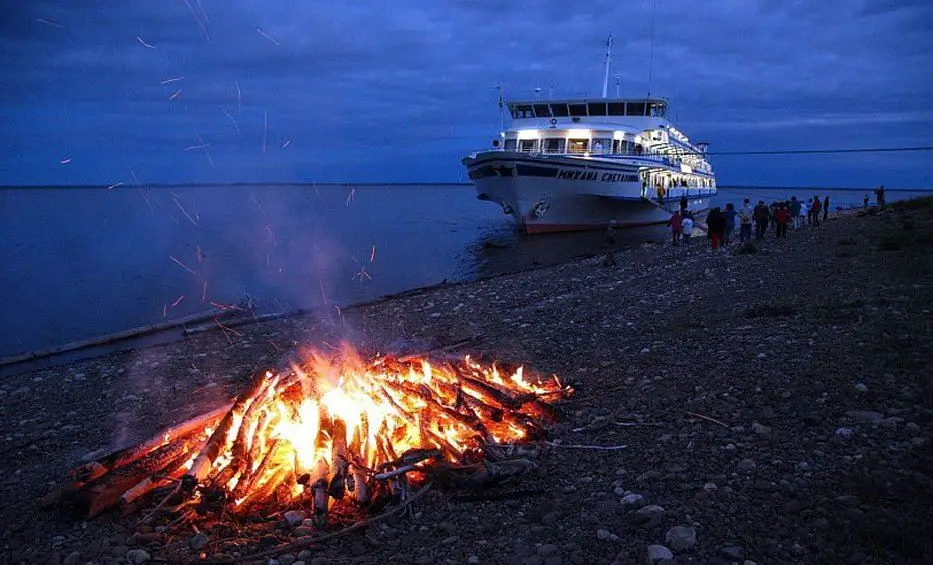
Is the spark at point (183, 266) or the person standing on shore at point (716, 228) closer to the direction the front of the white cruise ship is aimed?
the spark

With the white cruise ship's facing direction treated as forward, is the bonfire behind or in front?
in front

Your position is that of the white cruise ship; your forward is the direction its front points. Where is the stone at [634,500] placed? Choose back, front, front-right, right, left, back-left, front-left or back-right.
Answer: front-left

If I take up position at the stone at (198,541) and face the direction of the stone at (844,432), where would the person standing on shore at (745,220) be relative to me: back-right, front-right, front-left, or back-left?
front-left

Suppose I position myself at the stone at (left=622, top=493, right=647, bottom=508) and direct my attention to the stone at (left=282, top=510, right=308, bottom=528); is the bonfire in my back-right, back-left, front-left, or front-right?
front-right

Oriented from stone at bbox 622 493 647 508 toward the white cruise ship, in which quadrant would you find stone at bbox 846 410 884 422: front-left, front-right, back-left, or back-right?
front-right

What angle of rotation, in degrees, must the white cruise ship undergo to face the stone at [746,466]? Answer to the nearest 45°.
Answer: approximately 45° to its left

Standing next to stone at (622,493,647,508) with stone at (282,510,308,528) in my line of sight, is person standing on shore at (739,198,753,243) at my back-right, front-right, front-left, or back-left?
back-right

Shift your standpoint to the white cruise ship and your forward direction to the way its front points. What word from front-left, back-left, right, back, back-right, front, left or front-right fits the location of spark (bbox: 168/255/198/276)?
front

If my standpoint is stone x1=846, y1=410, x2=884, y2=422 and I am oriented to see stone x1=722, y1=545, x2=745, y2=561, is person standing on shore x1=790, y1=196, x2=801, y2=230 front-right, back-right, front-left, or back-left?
back-right

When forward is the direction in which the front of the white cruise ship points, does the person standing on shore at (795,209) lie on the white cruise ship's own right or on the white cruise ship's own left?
on the white cruise ship's own left

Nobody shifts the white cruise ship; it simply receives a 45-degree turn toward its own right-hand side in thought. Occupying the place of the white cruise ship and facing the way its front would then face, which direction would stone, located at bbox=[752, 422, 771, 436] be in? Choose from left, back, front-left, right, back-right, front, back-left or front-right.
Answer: left

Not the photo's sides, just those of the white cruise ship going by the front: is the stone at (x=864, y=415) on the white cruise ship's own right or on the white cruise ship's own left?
on the white cruise ship's own left

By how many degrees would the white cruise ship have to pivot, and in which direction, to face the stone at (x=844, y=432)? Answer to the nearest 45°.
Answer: approximately 45° to its left

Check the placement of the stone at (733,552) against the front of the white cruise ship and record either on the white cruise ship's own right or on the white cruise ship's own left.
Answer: on the white cruise ship's own left

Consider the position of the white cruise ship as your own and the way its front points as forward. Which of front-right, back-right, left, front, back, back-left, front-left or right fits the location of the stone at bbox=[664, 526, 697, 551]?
front-left

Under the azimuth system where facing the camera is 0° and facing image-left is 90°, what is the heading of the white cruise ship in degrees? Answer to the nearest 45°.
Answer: approximately 45°
